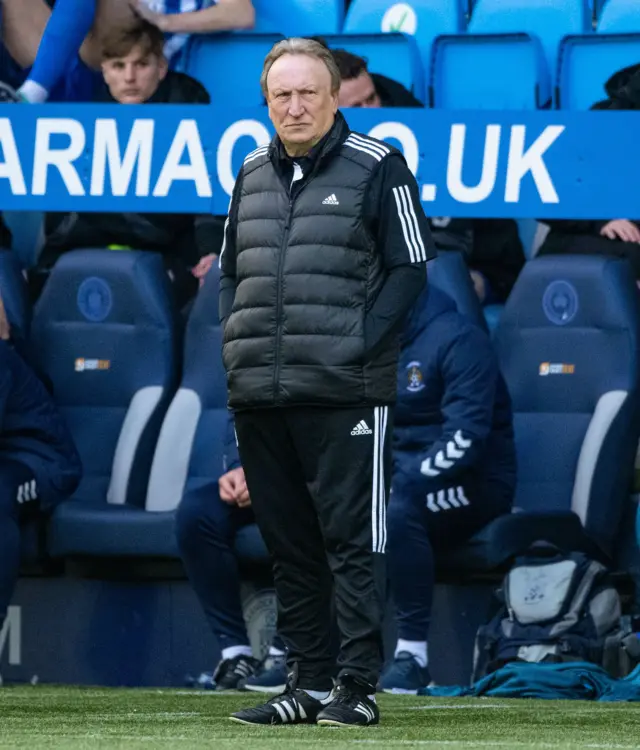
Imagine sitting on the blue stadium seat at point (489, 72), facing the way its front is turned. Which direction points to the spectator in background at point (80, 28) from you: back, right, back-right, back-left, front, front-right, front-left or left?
right

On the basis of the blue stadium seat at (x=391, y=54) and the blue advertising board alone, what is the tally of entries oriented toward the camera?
2

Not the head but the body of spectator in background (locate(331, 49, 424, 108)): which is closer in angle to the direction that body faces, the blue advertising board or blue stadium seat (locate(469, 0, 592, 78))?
the blue advertising board

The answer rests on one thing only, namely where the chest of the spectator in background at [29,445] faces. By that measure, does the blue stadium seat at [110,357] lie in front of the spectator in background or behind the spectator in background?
behind

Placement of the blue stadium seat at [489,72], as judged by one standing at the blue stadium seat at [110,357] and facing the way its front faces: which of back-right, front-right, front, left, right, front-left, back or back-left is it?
back-left

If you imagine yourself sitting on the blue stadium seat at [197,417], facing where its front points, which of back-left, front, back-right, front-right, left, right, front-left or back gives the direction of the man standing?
front-left

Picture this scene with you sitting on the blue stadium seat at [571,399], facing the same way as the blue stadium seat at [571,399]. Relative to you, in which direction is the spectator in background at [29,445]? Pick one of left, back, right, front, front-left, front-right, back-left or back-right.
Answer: front-right

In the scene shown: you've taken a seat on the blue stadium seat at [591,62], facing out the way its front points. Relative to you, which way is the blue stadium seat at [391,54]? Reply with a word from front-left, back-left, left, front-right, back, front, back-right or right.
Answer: right

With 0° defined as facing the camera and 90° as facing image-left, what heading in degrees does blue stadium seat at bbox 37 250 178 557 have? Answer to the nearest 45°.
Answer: approximately 45°
